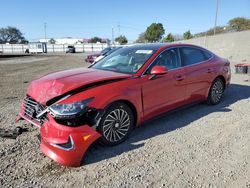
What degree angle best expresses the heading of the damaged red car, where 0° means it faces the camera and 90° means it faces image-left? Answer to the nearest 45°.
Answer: approximately 45°
